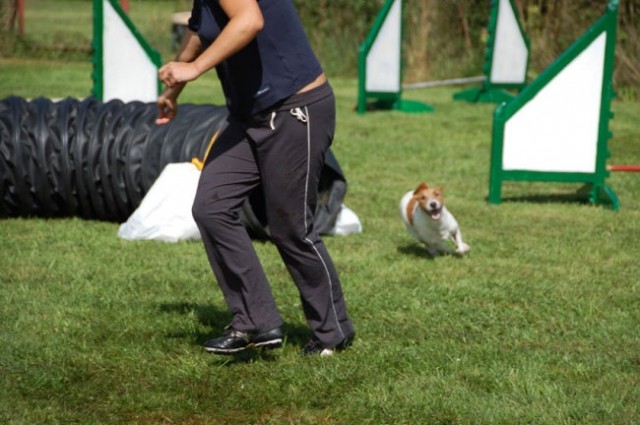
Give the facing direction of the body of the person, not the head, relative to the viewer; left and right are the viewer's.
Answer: facing the viewer and to the left of the viewer

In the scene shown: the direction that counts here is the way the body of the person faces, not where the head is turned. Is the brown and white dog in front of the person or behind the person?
behind

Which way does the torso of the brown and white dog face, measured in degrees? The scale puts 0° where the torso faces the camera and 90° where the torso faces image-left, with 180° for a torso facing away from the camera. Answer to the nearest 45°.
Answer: approximately 315°

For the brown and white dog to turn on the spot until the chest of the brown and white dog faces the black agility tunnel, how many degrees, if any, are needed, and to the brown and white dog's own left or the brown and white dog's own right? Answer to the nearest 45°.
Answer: approximately 135° to the brown and white dog's own right

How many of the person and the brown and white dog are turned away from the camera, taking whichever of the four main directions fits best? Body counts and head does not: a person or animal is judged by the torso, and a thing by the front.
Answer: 0

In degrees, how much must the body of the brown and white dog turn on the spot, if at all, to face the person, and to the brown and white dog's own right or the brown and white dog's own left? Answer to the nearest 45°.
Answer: approximately 45° to the brown and white dog's own right

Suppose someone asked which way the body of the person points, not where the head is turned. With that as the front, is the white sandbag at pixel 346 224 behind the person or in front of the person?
behind

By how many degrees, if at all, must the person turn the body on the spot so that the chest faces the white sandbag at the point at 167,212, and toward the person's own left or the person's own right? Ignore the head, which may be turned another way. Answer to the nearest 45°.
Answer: approximately 135° to the person's own right

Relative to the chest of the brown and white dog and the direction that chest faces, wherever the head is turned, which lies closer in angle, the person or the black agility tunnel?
the person

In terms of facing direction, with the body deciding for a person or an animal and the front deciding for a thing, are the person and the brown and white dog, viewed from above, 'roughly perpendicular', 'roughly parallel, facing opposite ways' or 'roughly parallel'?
roughly perpendicular
